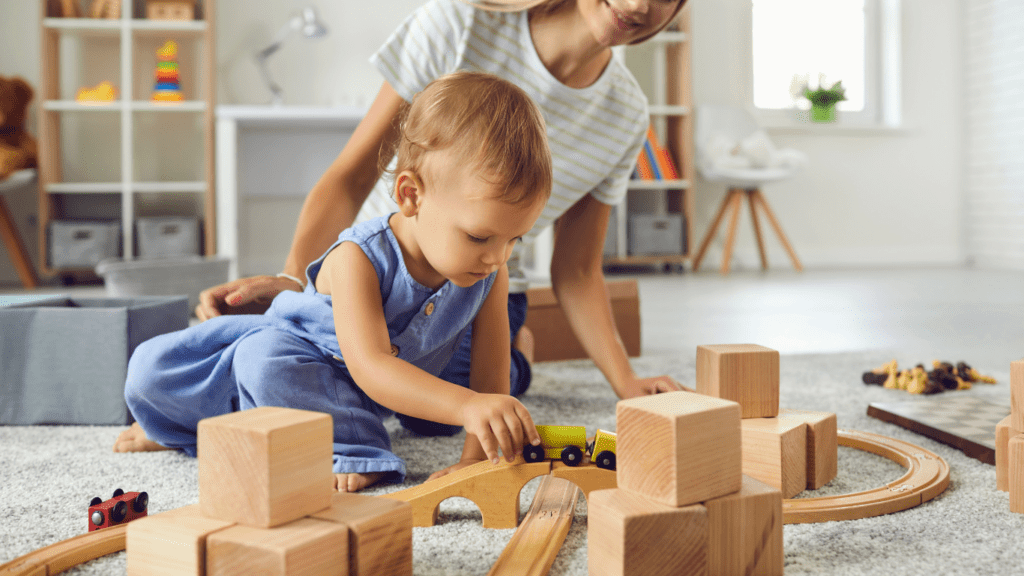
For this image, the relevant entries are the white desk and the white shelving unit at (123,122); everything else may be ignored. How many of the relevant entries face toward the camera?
2

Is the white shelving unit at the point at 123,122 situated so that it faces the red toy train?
yes

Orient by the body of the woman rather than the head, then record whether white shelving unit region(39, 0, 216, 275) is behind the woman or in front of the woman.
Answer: behind

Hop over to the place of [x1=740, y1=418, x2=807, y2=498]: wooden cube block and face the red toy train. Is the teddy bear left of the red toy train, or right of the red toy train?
right

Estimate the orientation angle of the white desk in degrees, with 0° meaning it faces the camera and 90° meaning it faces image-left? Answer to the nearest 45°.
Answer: approximately 0°
